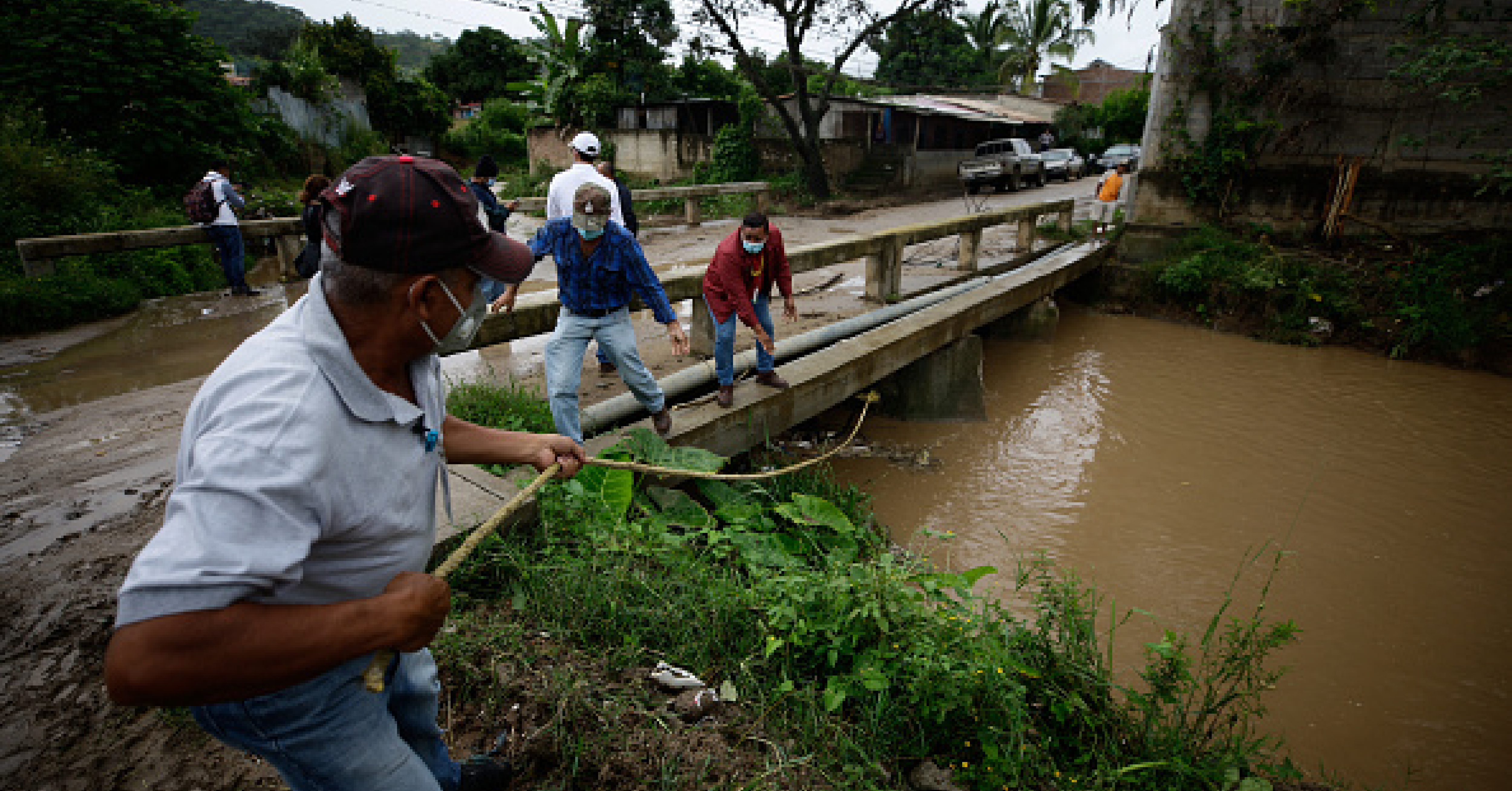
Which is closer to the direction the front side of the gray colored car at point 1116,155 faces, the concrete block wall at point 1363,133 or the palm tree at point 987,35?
the concrete block wall

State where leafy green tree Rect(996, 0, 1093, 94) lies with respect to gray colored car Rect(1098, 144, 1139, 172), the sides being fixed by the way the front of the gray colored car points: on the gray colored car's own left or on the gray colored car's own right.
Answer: on the gray colored car's own right

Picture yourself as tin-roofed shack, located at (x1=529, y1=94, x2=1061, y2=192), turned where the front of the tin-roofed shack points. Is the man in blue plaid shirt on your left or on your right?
on your right

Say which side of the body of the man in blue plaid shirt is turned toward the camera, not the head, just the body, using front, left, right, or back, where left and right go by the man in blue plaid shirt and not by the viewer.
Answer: front

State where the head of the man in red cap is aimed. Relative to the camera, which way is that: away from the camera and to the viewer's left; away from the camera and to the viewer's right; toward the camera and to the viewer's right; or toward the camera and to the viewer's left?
away from the camera and to the viewer's right

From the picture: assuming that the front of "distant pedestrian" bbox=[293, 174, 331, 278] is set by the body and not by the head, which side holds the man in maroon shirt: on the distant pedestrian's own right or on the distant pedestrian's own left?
on the distant pedestrian's own right

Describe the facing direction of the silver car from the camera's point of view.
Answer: facing the viewer and to the left of the viewer

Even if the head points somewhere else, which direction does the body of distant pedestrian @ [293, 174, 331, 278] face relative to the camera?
to the viewer's right

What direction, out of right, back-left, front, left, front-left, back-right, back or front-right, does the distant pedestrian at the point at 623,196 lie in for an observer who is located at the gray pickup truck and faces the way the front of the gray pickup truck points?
front-left

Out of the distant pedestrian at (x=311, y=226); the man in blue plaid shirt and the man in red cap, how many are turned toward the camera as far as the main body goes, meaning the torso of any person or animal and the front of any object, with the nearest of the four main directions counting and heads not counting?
1

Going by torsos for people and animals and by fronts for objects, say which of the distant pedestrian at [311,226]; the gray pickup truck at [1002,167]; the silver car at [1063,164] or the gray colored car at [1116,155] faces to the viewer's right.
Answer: the distant pedestrian

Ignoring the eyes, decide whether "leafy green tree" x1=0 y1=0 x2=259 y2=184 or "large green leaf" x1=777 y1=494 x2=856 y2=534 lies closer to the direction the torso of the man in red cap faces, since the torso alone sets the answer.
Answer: the large green leaf

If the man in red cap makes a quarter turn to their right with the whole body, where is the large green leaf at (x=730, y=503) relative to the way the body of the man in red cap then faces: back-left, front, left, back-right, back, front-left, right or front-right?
back-left

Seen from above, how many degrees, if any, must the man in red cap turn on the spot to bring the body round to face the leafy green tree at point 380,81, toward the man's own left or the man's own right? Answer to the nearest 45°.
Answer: approximately 90° to the man's own left

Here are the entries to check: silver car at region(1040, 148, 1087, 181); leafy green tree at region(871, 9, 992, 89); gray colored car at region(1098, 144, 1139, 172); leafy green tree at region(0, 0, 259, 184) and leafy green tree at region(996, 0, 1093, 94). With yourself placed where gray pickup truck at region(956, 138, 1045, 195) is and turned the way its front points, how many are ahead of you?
1

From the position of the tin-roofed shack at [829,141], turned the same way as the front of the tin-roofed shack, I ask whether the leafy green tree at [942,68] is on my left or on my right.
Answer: on my left

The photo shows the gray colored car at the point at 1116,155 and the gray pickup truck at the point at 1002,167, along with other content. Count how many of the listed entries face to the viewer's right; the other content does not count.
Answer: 0
